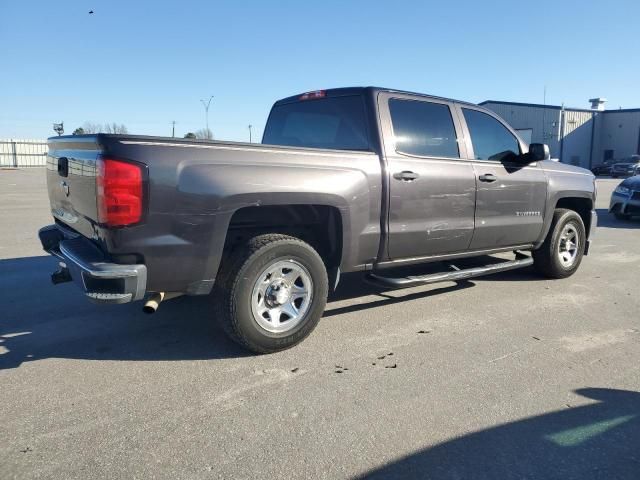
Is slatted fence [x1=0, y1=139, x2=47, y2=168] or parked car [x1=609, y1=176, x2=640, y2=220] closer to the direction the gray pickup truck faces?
the parked car

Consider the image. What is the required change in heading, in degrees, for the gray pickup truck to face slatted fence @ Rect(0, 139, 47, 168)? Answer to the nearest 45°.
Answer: approximately 90° to its left

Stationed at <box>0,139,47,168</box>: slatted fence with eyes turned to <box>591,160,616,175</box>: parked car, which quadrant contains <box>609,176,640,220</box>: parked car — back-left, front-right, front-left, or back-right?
front-right

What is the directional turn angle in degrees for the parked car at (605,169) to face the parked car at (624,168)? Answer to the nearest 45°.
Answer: approximately 90° to its left

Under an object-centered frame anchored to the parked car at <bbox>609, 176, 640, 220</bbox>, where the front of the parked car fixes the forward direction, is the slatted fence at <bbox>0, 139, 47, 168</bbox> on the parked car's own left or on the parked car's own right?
on the parked car's own right

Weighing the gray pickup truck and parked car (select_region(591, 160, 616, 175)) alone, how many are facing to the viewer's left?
1

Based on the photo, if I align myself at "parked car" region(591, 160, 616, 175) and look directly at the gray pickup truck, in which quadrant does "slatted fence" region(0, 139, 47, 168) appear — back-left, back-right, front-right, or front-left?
front-right

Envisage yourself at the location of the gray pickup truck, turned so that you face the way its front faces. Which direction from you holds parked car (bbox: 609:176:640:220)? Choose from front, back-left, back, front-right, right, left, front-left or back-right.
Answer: front

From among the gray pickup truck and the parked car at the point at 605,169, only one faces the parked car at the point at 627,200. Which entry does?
the gray pickup truck

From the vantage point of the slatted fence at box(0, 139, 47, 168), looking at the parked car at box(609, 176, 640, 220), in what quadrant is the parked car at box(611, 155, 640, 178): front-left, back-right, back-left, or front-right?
front-left

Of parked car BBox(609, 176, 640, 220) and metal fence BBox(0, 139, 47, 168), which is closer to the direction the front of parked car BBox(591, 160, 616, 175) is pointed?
the metal fence

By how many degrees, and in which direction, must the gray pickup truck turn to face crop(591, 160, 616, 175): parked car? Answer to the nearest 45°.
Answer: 0° — it already faces it

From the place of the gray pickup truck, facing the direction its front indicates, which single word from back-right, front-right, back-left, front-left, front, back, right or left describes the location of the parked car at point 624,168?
front

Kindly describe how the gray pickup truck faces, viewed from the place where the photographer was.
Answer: facing away from the viewer and to the right of the viewer

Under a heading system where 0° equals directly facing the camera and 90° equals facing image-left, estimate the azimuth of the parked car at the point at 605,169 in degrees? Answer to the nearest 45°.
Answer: approximately 90°

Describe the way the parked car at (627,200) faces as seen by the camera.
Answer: facing the viewer and to the left of the viewer

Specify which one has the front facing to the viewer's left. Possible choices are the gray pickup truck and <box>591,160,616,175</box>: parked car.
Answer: the parked car
